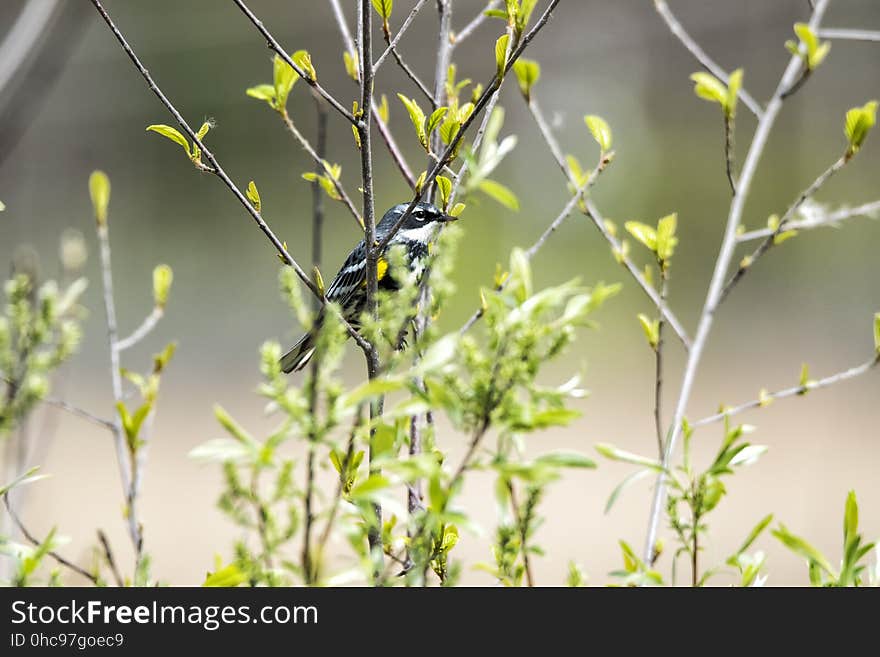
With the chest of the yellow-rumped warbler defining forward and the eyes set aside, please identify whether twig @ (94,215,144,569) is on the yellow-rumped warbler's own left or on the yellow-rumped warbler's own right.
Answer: on the yellow-rumped warbler's own right

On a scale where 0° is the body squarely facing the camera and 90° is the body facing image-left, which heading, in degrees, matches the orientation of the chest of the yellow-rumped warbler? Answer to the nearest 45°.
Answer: approximately 270°

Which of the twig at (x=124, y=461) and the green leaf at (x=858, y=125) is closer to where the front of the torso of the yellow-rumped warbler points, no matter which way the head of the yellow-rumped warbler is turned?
the green leaf
